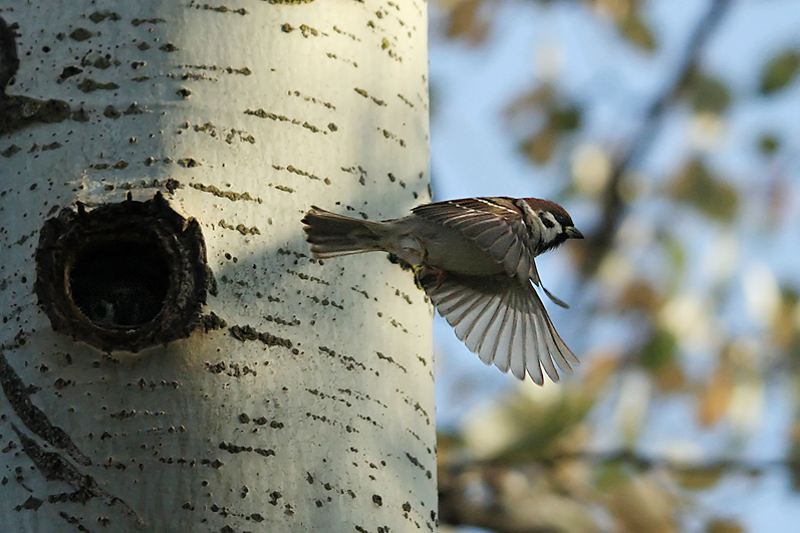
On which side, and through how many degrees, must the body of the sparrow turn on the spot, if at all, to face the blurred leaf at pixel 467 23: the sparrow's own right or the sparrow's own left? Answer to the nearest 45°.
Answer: approximately 90° to the sparrow's own left

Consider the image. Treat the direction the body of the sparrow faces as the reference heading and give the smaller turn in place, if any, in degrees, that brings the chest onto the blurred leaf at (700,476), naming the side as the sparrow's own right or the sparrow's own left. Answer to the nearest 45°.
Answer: approximately 45° to the sparrow's own left

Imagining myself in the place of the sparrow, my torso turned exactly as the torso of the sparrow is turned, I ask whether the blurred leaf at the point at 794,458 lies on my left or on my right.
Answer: on my left

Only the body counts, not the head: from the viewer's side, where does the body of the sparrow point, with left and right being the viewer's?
facing to the right of the viewer

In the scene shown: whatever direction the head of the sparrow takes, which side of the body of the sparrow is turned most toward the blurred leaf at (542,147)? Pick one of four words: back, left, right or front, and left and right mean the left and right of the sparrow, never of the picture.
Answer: left

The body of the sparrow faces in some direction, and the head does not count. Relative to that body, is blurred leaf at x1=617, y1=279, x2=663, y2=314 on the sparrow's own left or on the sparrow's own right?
on the sparrow's own left

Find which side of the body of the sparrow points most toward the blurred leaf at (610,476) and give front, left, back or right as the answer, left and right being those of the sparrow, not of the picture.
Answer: left

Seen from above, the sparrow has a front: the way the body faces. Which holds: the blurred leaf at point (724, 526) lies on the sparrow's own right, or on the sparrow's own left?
on the sparrow's own left

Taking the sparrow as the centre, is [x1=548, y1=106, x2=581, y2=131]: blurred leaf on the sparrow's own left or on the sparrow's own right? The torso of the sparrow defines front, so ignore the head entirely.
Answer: on the sparrow's own left
